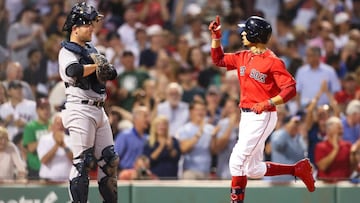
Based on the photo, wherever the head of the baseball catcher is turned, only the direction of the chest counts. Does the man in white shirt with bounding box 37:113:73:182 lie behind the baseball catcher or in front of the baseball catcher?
behind

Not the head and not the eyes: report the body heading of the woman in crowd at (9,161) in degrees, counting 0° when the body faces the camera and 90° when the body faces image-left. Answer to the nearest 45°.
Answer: approximately 0°

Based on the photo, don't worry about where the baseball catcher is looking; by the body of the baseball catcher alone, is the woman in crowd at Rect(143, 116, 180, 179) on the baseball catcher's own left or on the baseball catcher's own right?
on the baseball catcher's own left

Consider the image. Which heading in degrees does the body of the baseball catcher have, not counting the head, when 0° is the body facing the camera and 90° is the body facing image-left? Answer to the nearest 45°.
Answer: approximately 315°

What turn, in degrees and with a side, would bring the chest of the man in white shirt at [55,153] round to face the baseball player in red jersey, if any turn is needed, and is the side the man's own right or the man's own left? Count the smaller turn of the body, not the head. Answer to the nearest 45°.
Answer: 0° — they already face them

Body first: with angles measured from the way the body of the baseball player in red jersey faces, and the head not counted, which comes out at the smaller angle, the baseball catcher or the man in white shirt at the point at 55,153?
the baseball catcher

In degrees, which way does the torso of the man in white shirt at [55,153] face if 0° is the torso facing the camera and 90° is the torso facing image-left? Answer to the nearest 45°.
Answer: approximately 315°

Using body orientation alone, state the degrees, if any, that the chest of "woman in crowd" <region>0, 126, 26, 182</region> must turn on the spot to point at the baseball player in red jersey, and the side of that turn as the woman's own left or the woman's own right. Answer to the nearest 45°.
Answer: approximately 45° to the woman's own left

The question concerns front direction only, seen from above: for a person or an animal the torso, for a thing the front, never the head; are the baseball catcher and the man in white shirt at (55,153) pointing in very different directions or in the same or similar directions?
same or similar directions
